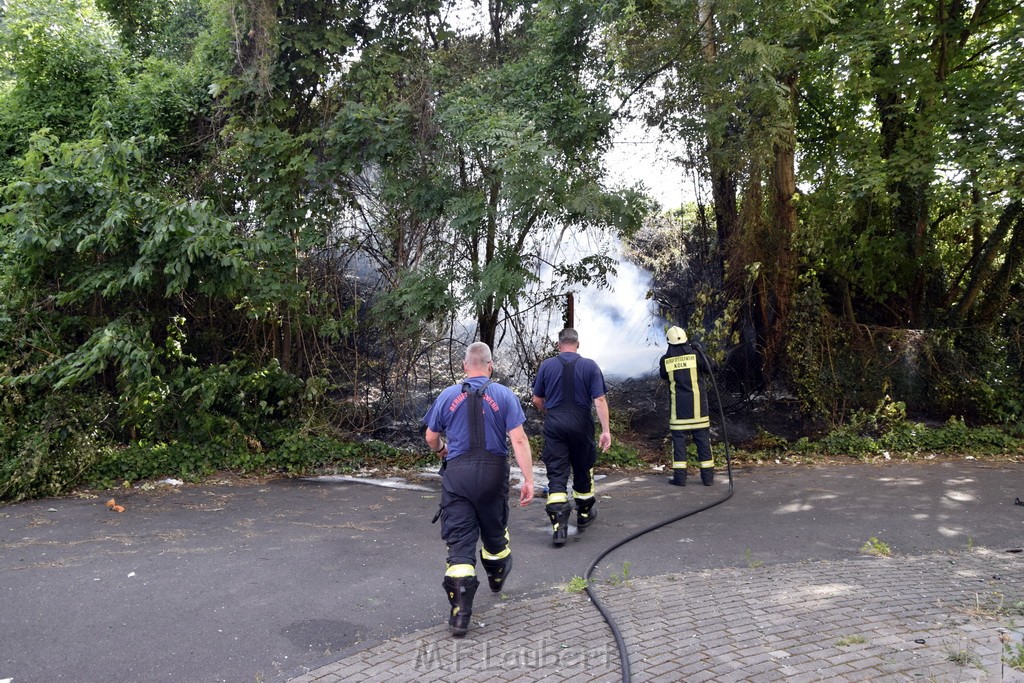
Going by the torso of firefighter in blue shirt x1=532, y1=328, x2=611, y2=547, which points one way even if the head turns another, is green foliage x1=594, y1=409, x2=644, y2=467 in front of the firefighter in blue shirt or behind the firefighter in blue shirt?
in front

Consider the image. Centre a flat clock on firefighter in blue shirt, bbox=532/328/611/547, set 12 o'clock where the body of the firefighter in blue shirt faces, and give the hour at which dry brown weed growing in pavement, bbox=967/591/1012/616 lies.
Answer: The dry brown weed growing in pavement is roughly at 4 o'clock from the firefighter in blue shirt.

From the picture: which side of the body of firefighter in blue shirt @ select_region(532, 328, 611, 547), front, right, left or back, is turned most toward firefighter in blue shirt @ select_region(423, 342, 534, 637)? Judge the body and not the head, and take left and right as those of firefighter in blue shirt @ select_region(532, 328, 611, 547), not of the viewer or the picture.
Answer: back

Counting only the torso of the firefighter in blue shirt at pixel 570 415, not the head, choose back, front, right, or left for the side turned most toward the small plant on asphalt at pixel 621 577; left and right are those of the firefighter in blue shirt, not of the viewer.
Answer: back

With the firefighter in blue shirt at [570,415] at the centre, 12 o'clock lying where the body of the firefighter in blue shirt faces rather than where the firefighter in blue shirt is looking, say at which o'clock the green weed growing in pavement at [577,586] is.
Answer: The green weed growing in pavement is roughly at 6 o'clock from the firefighter in blue shirt.

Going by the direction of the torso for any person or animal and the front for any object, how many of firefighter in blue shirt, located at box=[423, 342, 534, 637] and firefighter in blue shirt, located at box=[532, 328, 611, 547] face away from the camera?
2

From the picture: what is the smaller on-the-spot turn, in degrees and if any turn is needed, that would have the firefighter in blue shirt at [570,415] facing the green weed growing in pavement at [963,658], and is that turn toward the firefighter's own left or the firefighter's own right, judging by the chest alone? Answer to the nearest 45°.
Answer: approximately 135° to the firefighter's own right

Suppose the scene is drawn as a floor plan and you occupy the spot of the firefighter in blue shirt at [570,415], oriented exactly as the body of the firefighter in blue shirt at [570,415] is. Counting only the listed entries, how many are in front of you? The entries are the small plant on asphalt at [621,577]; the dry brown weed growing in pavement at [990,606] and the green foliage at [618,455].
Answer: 1

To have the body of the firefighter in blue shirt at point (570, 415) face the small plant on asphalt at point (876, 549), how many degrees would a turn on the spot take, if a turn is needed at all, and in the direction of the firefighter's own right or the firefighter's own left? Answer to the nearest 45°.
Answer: approximately 90° to the firefighter's own right

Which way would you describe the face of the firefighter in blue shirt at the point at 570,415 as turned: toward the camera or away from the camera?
away from the camera

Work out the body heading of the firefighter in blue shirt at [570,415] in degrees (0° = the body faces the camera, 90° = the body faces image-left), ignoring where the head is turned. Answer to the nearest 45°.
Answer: approximately 180°

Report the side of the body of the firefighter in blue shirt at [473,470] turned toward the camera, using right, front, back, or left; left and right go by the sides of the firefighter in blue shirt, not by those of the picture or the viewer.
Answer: back

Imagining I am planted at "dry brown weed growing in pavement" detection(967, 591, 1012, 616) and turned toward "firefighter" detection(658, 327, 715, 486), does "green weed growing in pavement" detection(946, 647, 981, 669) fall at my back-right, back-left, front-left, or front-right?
back-left

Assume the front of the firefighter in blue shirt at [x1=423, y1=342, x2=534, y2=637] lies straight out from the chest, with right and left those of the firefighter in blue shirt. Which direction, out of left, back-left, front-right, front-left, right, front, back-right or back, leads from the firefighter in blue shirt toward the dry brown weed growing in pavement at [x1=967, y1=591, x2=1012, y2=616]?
right

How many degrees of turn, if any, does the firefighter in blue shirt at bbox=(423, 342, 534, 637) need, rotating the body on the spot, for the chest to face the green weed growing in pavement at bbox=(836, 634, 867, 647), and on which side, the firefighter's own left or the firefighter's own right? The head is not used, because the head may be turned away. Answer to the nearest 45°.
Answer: approximately 90° to the firefighter's own right
